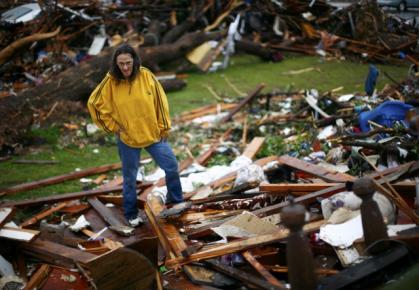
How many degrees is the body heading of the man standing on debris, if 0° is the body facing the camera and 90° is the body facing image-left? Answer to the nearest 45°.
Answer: approximately 0°

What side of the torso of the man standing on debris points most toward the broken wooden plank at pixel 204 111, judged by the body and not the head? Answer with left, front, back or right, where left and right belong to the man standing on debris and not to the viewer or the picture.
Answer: back

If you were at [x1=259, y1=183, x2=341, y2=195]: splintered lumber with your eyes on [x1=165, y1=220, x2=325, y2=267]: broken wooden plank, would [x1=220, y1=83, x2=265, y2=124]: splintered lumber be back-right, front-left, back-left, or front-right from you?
back-right

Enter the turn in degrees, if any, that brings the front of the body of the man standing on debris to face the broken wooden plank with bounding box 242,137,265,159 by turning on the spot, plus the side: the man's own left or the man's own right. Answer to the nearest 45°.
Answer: approximately 135° to the man's own left
